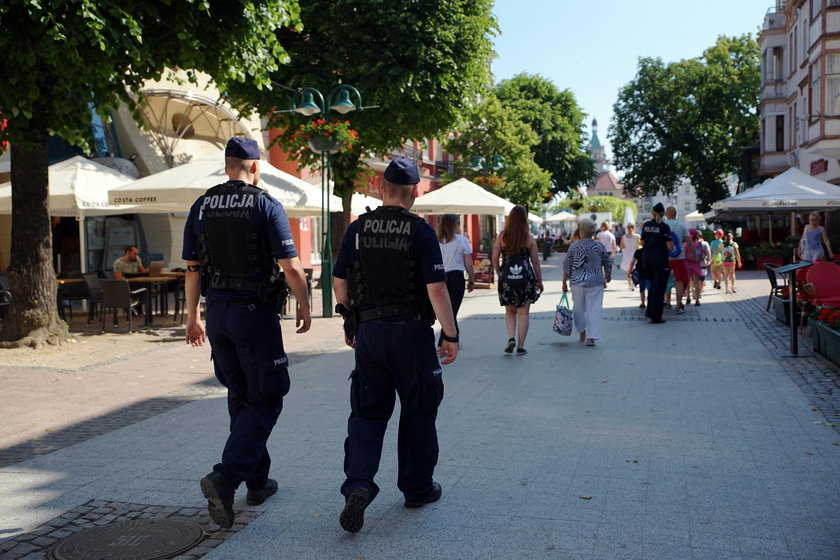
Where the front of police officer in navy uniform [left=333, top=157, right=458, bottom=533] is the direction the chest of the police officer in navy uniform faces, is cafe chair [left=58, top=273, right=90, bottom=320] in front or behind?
in front

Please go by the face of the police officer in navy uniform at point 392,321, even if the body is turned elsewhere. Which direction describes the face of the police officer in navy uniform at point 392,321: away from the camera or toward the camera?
away from the camera

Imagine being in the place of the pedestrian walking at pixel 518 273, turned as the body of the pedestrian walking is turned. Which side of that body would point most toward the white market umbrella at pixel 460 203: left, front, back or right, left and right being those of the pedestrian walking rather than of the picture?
front

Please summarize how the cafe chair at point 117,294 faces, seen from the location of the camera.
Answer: facing away from the viewer and to the right of the viewer

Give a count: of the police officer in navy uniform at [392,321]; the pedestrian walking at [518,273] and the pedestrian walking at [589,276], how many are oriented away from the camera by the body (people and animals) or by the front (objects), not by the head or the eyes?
3

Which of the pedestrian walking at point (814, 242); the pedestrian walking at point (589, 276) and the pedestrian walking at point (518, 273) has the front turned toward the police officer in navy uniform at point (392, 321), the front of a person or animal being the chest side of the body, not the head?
the pedestrian walking at point (814, 242)

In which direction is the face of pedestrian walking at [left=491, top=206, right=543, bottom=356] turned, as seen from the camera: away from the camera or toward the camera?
away from the camera

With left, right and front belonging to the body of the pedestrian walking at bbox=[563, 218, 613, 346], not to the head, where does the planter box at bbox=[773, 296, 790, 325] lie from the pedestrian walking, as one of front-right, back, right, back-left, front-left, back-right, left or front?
front-right

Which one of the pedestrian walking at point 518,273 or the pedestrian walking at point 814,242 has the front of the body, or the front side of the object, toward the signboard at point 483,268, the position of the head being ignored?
the pedestrian walking at point 518,273

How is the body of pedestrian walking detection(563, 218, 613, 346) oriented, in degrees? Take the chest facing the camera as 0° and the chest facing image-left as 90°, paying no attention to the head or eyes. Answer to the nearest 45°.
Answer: approximately 180°

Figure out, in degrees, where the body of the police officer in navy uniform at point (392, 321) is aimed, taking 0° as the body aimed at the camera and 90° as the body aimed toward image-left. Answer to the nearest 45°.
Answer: approximately 180°

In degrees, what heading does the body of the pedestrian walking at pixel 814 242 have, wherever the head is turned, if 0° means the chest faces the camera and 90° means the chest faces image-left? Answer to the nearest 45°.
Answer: approximately 0°
